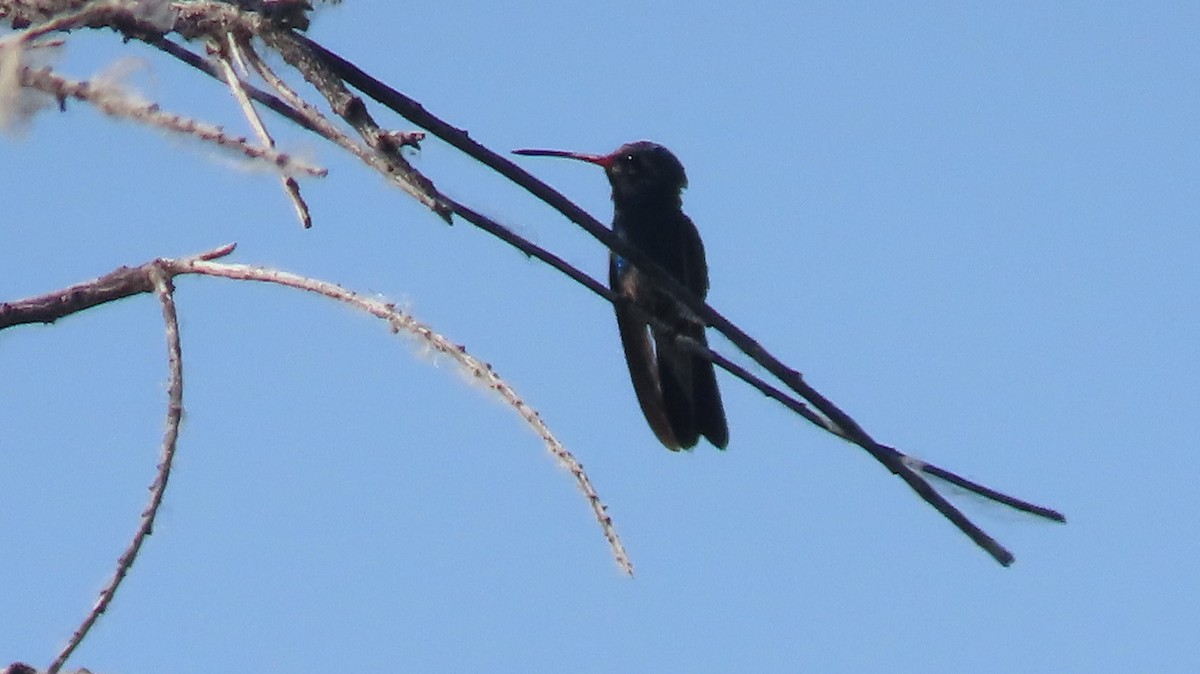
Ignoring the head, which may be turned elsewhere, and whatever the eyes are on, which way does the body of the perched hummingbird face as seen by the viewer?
to the viewer's left
